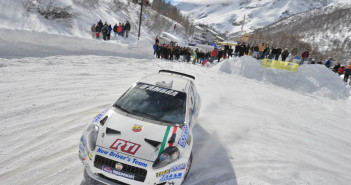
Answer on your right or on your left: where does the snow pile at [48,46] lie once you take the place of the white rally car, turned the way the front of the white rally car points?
on your right

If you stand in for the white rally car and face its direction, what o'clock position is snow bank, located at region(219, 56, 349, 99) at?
The snow bank is roughly at 6 o'clock from the white rally car.

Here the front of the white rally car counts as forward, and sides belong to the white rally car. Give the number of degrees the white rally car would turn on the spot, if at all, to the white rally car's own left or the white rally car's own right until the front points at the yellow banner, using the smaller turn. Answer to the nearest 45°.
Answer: approximately 180°

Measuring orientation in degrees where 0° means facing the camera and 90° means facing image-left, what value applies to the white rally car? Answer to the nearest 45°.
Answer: approximately 45°
